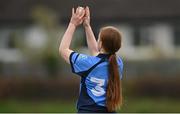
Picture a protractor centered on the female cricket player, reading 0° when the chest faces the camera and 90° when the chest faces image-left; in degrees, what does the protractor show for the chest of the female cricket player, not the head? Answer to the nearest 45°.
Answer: approximately 135°
